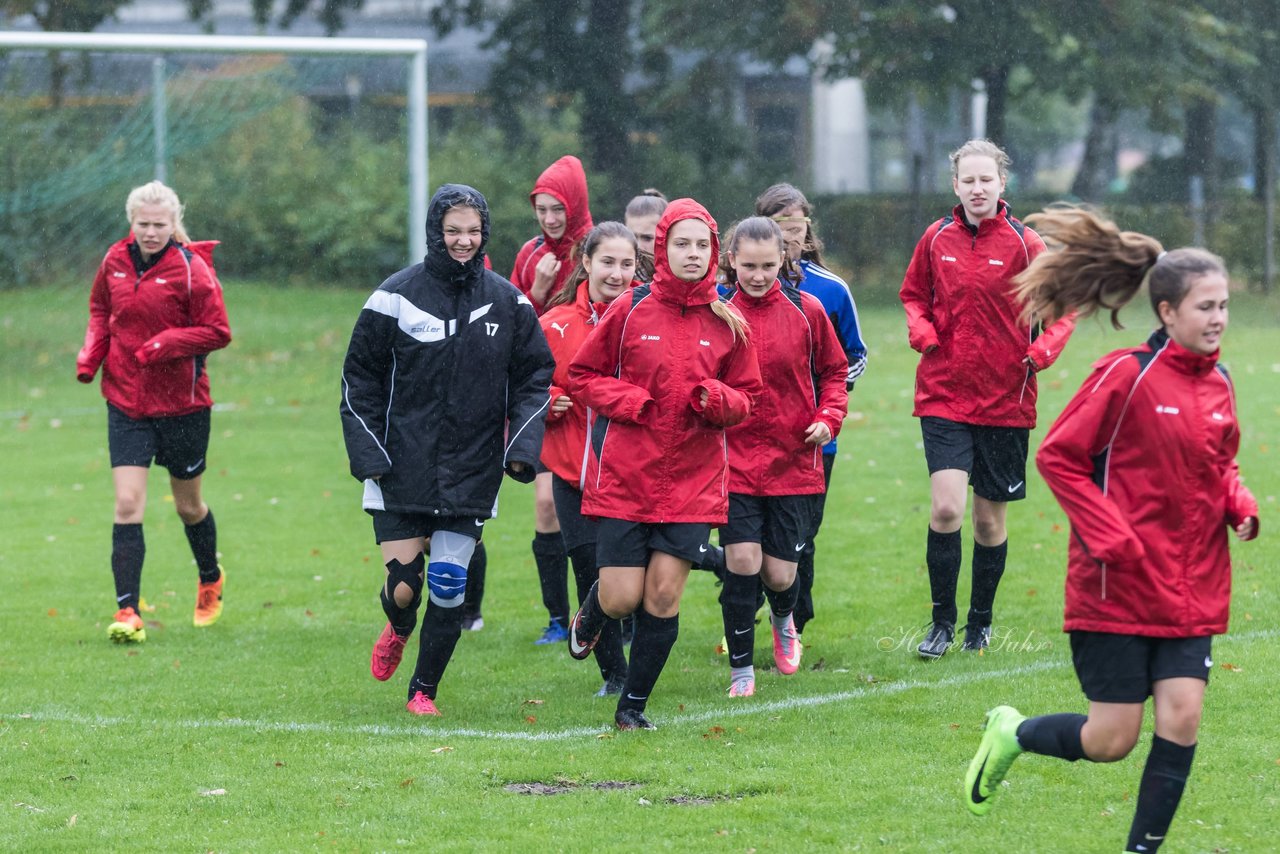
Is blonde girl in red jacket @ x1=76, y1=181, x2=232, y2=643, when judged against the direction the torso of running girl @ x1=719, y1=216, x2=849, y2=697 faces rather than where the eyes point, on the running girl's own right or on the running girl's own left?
on the running girl's own right

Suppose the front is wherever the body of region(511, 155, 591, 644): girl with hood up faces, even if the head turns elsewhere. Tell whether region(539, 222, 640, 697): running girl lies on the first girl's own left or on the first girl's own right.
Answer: on the first girl's own left

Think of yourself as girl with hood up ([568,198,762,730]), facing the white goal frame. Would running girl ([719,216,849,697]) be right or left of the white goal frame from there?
right

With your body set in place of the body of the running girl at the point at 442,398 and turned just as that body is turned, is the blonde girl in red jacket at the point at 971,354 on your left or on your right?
on your left
